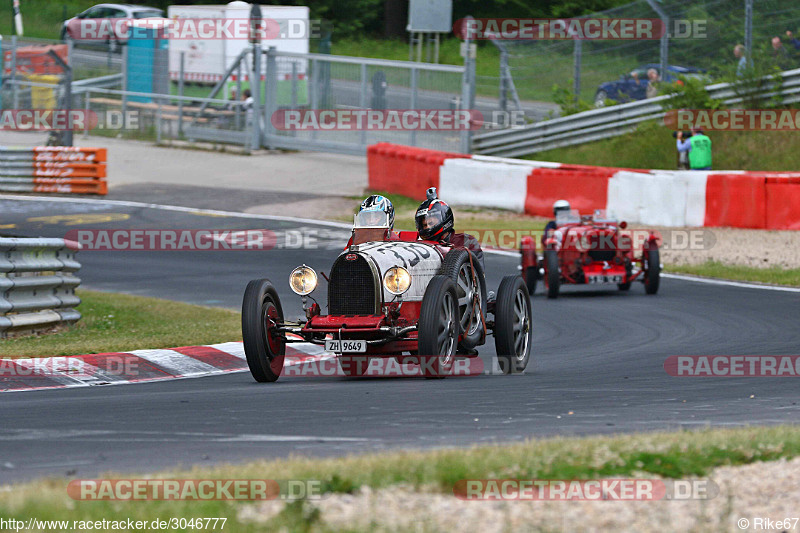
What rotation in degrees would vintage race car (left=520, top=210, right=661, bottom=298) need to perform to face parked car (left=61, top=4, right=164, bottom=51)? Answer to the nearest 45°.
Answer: approximately 135° to its right

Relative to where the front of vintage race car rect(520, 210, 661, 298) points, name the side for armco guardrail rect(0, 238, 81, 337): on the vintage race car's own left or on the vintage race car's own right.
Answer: on the vintage race car's own right

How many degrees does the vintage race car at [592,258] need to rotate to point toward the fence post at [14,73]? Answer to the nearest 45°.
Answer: approximately 135° to its right

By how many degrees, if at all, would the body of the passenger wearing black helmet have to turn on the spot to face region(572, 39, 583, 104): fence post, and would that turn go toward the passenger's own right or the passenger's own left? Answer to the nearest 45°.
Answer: approximately 135° to the passenger's own right

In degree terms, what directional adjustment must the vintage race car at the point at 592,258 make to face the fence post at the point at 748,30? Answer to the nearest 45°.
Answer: approximately 180°

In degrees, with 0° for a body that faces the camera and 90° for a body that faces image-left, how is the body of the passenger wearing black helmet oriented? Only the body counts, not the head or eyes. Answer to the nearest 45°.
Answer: approximately 45°

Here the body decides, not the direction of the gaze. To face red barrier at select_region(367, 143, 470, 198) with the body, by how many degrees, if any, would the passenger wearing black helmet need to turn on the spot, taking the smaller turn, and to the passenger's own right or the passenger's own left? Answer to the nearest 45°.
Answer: approximately 135° to the passenger's own right

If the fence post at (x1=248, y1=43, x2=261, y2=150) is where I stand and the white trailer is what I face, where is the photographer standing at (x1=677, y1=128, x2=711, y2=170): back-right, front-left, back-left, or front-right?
back-right

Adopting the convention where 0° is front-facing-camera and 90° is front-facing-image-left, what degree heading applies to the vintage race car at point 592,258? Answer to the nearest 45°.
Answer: approximately 0°

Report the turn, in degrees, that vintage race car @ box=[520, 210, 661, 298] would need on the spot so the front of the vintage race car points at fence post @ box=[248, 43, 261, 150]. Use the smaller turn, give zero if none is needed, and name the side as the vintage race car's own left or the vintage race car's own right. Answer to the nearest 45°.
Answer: approximately 135° to the vintage race car's own right

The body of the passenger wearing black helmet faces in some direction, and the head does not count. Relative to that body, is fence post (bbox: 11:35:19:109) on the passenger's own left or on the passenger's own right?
on the passenger's own right

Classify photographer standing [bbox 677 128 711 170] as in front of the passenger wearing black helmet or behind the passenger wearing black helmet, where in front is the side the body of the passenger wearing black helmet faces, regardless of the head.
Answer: behind
